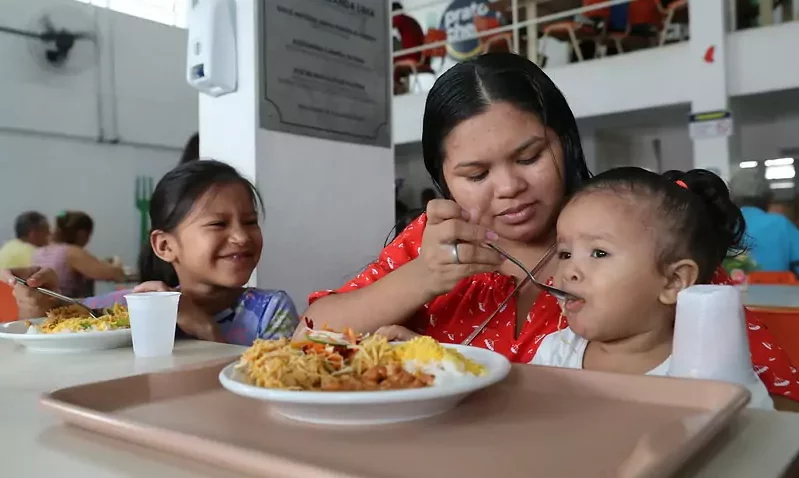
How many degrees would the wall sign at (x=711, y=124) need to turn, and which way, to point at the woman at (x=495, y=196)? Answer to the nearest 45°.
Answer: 0° — it already faces them

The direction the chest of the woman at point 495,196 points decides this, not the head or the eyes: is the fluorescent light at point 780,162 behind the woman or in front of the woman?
behind

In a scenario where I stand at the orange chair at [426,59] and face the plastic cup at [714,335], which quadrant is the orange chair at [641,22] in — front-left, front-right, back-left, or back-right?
front-left

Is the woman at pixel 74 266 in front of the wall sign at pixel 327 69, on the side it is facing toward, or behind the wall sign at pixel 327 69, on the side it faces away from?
behind

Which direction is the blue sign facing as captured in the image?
toward the camera

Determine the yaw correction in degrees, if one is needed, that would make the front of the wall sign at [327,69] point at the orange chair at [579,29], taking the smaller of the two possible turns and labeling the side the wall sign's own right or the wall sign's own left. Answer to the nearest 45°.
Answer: approximately 90° to the wall sign's own left

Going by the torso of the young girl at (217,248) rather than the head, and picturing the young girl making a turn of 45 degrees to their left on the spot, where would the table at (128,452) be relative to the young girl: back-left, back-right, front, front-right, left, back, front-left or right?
right

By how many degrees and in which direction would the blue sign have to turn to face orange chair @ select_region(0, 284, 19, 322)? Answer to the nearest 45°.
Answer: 0° — it already faces it

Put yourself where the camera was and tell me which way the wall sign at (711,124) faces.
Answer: facing the viewer

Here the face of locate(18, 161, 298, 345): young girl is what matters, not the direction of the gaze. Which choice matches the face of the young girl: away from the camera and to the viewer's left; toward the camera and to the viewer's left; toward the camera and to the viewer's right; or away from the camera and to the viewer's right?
toward the camera and to the viewer's right

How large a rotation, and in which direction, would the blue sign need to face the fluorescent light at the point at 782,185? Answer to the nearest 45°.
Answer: approximately 90° to its left

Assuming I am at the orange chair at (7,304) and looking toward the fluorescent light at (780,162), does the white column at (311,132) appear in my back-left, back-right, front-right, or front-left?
front-right

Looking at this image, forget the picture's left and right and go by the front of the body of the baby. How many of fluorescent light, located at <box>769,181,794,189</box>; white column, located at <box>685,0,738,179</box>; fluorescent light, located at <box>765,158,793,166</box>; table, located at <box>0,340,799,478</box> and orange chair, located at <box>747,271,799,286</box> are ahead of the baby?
1

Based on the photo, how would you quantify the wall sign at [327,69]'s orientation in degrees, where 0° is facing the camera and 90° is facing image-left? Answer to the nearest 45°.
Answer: approximately 315°

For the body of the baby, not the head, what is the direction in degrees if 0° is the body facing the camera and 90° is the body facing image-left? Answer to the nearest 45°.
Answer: approximately 45°

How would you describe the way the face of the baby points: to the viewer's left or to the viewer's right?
to the viewer's left

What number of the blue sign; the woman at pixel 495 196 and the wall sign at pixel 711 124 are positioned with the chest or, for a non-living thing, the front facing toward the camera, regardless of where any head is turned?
3

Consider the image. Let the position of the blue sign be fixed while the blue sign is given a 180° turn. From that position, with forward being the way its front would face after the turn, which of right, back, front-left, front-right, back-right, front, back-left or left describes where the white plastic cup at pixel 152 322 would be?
back
